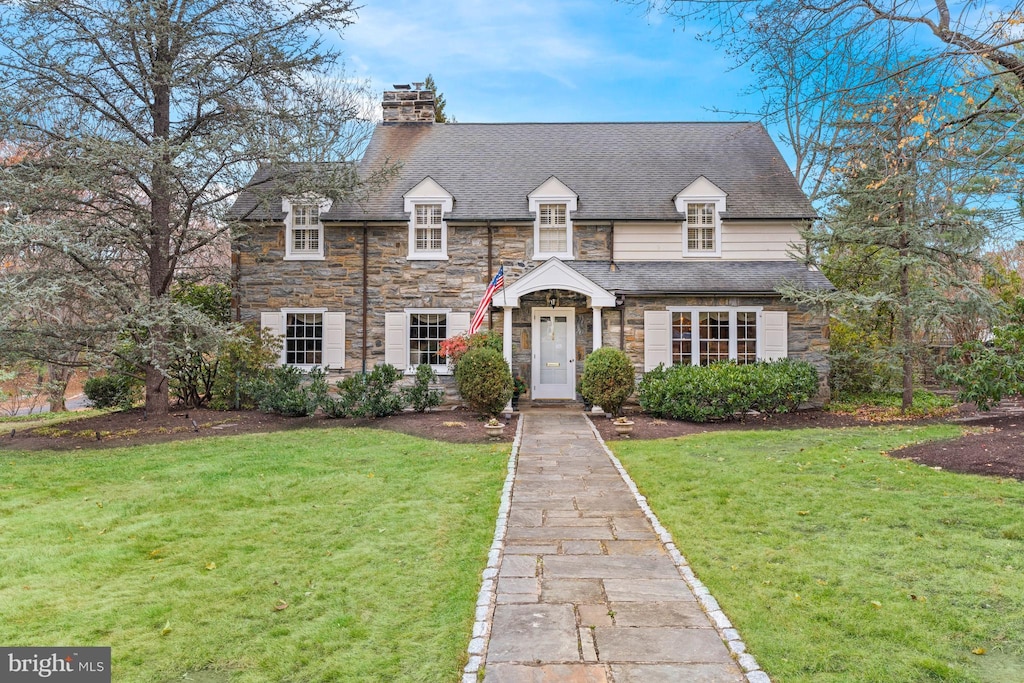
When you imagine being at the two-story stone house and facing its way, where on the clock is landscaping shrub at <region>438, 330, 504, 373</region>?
The landscaping shrub is roughly at 1 o'clock from the two-story stone house.

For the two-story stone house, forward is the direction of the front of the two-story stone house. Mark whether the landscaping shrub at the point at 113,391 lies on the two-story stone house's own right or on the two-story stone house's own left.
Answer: on the two-story stone house's own right

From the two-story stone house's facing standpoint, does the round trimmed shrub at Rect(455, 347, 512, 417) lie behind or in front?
in front

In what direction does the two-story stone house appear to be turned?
toward the camera
